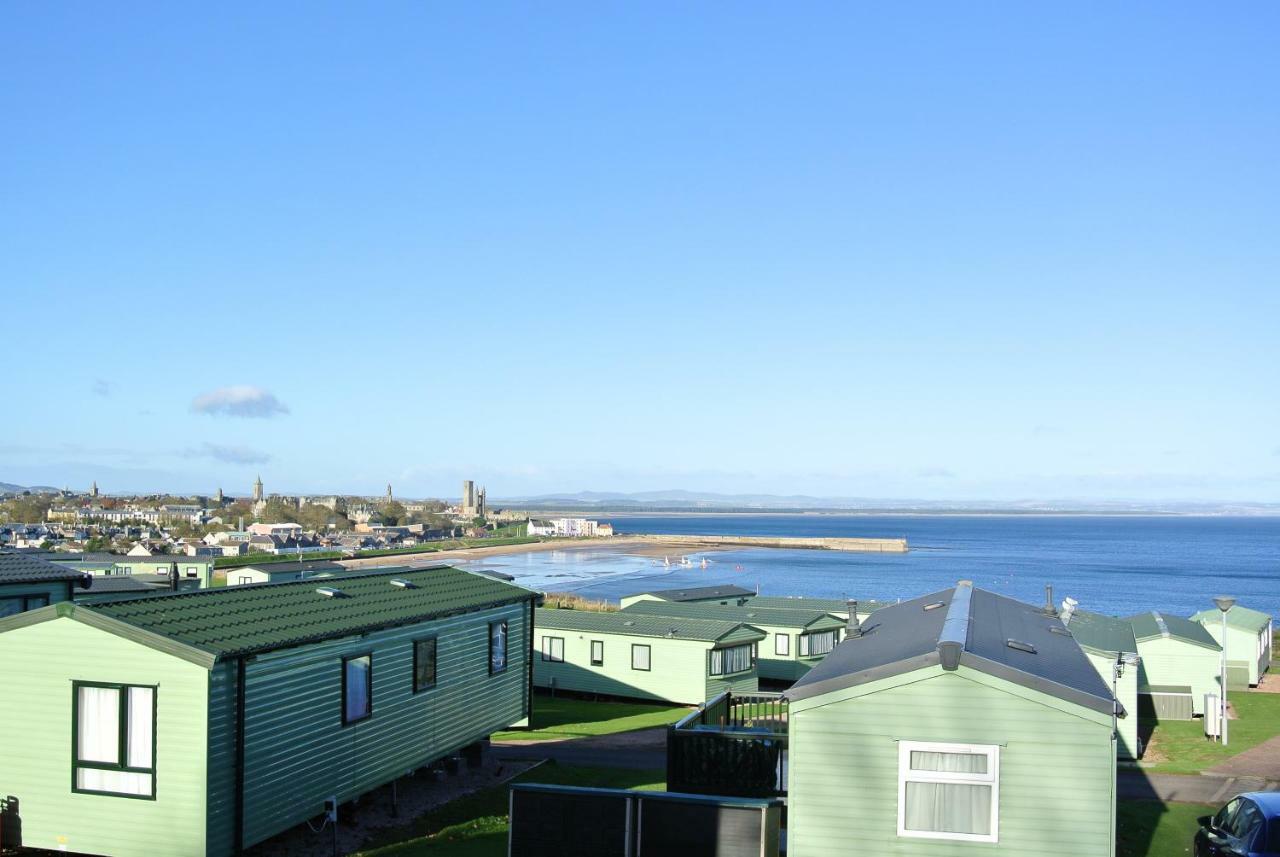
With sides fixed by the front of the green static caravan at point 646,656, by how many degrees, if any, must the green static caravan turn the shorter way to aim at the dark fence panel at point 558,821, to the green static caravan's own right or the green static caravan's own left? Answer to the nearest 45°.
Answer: approximately 45° to the green static caravan's own right

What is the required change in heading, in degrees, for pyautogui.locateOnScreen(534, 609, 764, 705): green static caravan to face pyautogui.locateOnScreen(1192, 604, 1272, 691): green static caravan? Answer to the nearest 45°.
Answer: approximately 45° to its left

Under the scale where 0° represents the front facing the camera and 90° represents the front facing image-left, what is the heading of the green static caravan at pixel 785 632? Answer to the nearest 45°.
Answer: approximately 315°

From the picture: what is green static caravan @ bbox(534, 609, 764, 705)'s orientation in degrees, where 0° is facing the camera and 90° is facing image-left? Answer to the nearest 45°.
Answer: approximately 315°

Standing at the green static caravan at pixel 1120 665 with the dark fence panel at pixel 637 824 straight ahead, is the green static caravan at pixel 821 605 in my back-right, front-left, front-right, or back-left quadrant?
back-right
